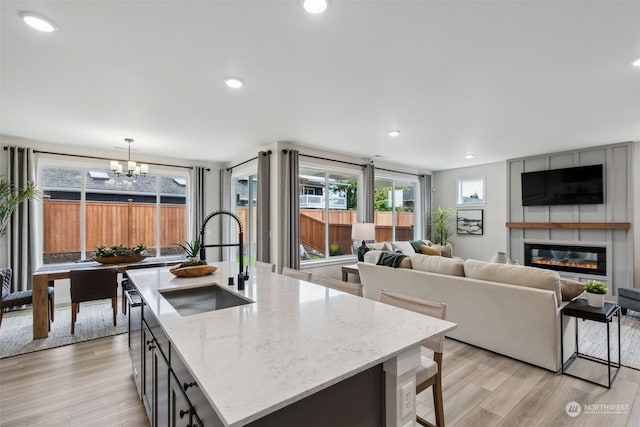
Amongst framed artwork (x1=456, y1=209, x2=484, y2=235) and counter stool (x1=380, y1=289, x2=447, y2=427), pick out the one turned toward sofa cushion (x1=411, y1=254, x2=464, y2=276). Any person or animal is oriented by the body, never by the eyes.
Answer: the framed artwork

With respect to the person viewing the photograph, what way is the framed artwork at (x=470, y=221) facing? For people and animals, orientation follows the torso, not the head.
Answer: facing the viewer

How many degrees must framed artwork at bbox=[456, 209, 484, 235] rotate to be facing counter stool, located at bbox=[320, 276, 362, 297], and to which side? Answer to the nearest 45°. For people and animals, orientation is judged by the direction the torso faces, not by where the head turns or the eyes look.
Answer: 0° — it already faces it

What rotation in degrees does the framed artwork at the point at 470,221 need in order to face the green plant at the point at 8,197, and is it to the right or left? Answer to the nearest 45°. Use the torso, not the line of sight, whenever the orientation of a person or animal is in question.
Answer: approximately 45° to its right

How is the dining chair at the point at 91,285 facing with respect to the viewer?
away from the camera

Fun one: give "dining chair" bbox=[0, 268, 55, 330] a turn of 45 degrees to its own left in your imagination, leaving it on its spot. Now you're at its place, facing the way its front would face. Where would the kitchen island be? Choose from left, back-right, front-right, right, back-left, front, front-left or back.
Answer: back-right

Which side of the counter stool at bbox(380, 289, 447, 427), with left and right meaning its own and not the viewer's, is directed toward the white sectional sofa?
back

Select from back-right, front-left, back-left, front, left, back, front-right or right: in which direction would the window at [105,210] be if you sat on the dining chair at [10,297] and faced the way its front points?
front-left

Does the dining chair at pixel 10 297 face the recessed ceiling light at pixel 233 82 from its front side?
no

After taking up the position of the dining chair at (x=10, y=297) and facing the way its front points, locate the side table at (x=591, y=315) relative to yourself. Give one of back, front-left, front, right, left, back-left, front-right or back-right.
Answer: front-right

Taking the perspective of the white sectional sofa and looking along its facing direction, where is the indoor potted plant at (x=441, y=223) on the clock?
The indoor potted plant is roughly at 10 o'clock from the white sectional sofa.

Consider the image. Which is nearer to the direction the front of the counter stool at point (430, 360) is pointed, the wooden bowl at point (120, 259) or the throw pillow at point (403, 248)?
the wooden bowl

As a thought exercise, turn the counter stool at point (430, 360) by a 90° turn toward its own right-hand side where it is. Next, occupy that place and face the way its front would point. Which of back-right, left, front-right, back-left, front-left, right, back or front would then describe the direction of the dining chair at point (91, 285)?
front-left

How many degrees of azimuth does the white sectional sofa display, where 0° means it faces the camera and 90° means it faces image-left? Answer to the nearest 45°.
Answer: approximately 225°

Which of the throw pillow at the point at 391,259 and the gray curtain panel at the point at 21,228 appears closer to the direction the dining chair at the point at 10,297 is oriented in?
the throw pillow

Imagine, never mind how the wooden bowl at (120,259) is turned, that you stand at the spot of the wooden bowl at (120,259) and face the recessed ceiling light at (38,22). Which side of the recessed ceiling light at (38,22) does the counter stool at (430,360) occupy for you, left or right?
left

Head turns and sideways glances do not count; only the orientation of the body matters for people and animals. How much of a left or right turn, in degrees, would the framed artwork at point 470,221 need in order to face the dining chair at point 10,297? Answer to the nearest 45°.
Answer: approximately 45° to its right

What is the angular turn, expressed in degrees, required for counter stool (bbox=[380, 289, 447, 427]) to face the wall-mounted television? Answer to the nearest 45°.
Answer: approximately 180°

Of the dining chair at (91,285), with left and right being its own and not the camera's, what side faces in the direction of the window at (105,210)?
front

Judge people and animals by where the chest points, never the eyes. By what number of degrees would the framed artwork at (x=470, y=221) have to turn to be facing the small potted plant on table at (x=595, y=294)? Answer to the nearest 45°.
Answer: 0° — it already faces it
